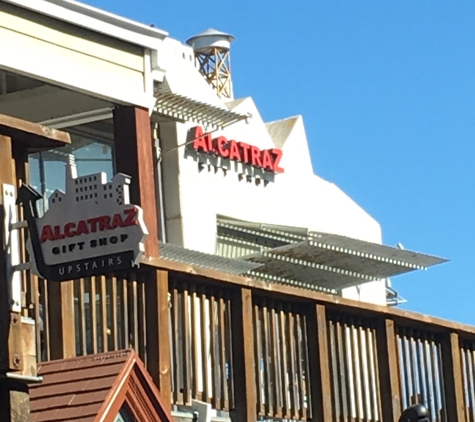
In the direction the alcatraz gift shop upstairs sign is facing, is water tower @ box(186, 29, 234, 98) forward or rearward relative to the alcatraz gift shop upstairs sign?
rearward

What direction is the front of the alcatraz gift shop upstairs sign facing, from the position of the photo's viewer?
facing the viewer and to the left of the viewer

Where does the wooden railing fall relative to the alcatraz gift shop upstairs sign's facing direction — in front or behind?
behind
